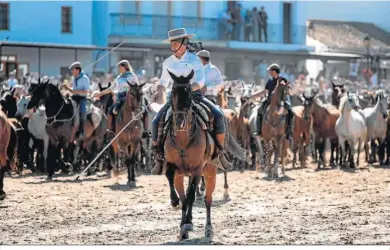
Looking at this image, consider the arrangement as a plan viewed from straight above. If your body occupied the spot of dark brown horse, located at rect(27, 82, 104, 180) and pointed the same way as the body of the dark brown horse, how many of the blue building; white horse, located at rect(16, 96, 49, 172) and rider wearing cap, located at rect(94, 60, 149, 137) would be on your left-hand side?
1

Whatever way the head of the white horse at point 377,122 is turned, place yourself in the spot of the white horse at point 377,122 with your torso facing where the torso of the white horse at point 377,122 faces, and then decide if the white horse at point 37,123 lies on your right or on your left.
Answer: on your right

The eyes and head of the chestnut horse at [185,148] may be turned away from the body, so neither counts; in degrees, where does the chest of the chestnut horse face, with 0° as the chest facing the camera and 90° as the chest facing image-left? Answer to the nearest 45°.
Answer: approximately 0°

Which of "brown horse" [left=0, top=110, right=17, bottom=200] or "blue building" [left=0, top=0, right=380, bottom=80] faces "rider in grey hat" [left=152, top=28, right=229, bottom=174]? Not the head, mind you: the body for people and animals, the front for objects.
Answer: the blue building

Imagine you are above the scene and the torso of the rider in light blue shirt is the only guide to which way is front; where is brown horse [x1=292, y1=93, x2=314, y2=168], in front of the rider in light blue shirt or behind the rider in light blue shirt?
behind

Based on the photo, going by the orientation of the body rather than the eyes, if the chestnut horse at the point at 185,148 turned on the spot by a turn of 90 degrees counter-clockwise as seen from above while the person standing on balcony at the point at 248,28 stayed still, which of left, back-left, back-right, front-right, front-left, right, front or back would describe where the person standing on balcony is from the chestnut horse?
left

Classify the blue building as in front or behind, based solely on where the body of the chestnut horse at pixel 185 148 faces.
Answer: behind

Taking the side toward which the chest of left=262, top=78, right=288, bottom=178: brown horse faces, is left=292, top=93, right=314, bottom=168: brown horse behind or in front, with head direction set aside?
behind
